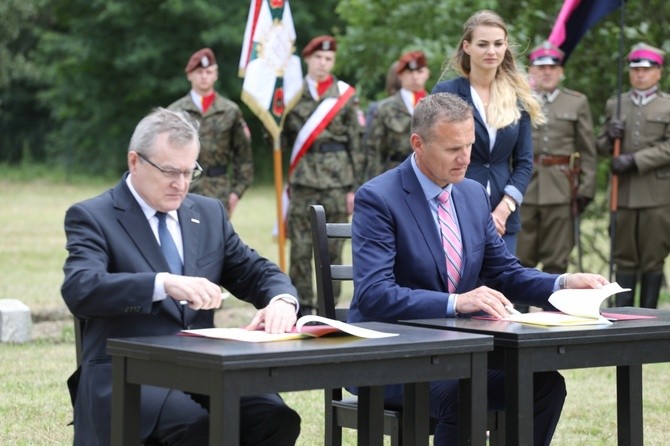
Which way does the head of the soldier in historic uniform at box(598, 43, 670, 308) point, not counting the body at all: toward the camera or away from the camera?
toward the camera

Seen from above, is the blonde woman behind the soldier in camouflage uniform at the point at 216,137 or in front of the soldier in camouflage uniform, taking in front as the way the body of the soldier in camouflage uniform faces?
in front

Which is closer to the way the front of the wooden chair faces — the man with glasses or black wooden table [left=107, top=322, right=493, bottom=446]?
the black wooden table

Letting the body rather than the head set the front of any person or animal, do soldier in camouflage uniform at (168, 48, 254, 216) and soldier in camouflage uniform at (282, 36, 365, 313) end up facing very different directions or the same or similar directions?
same or similar directions

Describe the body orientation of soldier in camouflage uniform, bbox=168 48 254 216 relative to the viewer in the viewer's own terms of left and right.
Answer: facing the viewer

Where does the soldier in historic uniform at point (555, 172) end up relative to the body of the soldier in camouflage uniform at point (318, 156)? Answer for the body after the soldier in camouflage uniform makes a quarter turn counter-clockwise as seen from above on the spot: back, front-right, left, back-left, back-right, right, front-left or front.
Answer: front

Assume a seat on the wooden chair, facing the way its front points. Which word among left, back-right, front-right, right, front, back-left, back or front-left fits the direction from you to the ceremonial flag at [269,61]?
back-left

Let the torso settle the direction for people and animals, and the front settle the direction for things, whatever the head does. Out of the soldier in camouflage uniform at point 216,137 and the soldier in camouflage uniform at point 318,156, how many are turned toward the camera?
2

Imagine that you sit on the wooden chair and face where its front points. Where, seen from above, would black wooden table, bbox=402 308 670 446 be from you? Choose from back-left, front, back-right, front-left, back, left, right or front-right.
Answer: front

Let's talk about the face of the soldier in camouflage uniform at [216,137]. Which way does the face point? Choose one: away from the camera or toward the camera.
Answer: toward the camera

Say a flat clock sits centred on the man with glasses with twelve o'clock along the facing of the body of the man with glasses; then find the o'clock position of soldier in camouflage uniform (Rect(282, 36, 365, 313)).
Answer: The soldier in camouflage uniform is roughly at 8 o'clock from the man with glasses.

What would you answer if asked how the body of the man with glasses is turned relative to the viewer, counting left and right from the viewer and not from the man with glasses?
facing the viewer and to the right of the viewer

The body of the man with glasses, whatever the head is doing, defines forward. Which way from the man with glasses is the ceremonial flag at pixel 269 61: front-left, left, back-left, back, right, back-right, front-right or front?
back-left
